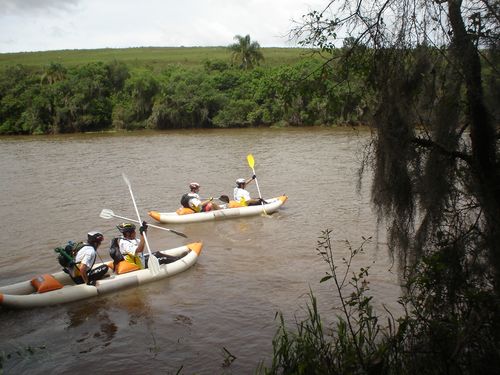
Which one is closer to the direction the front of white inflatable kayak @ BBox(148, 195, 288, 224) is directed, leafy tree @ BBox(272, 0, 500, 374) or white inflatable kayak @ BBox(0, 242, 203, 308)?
the leafy tree

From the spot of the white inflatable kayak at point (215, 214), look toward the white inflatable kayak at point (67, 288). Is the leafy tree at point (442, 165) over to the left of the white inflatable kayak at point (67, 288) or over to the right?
left

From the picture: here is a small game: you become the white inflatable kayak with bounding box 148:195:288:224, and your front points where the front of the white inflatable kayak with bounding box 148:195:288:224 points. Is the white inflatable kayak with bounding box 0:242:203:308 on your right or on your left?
on your right

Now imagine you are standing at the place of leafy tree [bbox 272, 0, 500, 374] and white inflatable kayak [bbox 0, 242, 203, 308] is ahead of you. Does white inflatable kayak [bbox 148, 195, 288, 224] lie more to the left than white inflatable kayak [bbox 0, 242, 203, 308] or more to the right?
right

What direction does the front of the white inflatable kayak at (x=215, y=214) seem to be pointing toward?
to the viewer's right

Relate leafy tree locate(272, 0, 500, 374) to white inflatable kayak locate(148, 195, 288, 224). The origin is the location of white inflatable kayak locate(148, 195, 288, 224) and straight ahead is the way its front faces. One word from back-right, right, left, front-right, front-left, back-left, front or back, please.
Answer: right
